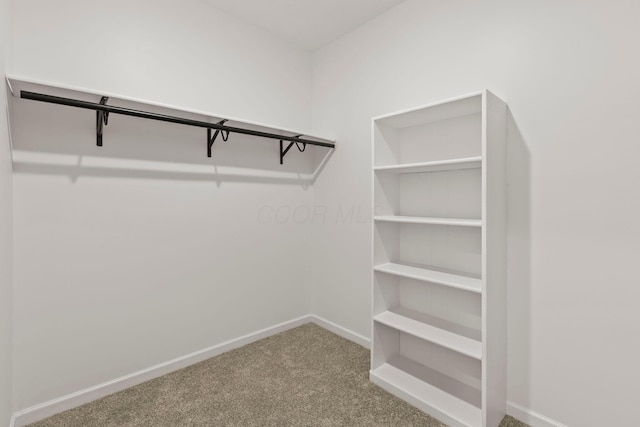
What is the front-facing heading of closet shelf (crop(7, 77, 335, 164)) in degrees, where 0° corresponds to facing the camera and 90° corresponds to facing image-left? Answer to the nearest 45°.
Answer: approximately 315°

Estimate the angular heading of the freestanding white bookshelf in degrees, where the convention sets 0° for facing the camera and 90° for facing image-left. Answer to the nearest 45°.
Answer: approximately 45°

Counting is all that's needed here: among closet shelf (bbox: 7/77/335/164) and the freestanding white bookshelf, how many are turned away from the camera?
0

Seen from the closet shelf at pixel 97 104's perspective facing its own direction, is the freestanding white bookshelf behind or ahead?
ahead

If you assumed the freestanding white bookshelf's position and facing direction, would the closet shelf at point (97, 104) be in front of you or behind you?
in front
